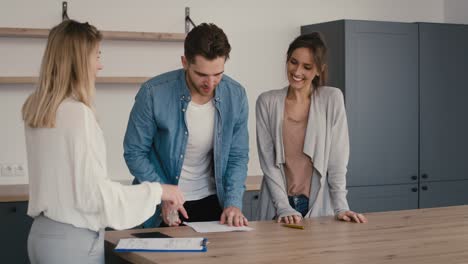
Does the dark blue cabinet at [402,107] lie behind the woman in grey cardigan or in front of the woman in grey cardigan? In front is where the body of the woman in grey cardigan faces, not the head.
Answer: behind

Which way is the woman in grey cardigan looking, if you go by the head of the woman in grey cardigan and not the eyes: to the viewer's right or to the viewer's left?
to the viewer's left

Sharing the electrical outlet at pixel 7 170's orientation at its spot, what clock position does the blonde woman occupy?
The blonde woman is roughly at 12 o'clock from the electrical outlet.

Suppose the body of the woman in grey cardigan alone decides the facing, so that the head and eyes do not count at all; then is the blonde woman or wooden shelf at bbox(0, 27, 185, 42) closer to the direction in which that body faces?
the blonde woman

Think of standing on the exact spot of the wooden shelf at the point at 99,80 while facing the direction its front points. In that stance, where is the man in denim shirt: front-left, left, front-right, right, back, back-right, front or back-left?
front

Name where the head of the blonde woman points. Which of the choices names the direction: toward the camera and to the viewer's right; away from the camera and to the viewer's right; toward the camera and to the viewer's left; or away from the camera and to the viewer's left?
away from the camera and to the viewer's right

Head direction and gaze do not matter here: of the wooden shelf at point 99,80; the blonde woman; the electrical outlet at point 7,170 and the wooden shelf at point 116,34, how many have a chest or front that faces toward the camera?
3

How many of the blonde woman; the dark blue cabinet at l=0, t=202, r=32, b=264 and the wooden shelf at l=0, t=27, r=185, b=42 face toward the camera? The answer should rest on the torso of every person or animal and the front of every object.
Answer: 2

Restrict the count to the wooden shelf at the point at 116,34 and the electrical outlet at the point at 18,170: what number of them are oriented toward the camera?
2

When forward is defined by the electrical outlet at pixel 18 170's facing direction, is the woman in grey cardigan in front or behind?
in front

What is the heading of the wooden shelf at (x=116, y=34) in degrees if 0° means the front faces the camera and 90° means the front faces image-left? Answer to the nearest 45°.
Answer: approximately 0°

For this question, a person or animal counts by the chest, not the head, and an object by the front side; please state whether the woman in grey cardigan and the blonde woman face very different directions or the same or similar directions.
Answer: very different directions

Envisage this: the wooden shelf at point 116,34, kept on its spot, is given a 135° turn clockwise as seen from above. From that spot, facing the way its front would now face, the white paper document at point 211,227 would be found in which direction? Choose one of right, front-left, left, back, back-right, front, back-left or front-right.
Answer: back-left

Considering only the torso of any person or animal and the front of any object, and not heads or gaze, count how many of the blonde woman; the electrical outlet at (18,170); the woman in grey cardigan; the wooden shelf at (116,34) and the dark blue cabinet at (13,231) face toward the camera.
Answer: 4

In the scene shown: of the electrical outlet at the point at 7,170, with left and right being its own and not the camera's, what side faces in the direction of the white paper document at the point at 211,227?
front

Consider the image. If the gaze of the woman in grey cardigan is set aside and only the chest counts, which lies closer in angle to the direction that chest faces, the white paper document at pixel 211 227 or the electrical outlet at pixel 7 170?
the white paper document
